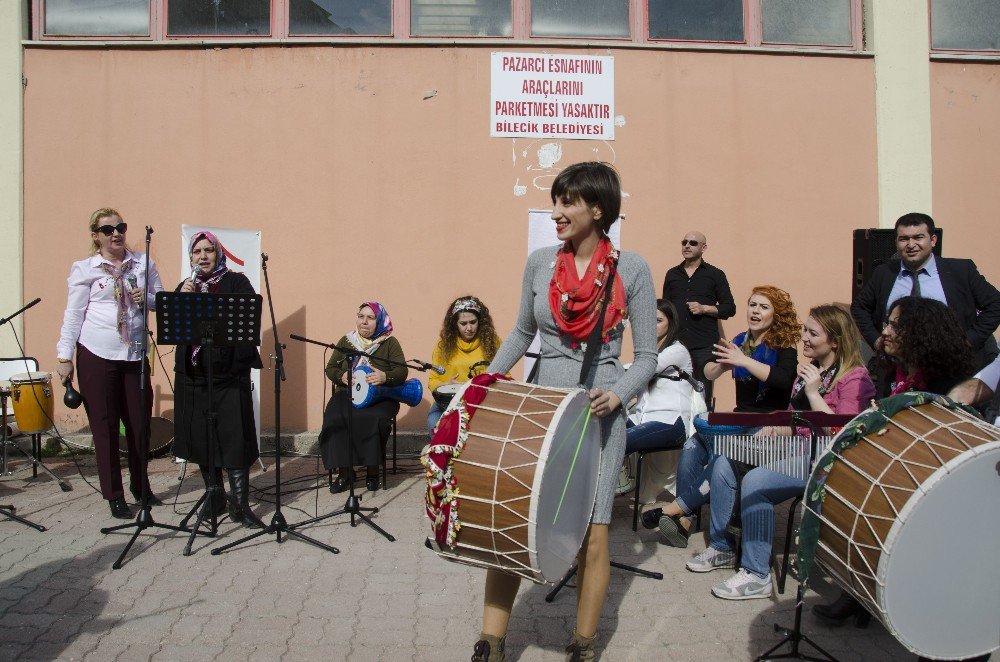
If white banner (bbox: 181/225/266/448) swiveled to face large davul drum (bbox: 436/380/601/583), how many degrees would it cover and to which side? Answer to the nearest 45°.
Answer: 0° — it already faces it

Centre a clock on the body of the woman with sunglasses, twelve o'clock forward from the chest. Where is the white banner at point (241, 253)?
The white banner is roughly at 9 o'clock from the woman with sunglasses.

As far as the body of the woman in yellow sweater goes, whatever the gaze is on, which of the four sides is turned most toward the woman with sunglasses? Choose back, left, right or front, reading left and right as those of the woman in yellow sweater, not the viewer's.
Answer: right

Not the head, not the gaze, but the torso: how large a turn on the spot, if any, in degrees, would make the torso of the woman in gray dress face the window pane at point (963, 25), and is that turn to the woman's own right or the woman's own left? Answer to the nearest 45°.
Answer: approximately 180°

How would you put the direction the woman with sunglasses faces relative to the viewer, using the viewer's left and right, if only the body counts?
facing the viewer and to the right of the viewer

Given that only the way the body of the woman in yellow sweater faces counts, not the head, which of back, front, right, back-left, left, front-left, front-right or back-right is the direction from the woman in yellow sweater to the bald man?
left

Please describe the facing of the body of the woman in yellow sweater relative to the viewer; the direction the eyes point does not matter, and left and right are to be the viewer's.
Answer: facing the viewer

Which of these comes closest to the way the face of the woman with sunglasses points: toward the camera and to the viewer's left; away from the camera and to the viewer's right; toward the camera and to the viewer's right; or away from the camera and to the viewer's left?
toward the camera and to the viewer's right

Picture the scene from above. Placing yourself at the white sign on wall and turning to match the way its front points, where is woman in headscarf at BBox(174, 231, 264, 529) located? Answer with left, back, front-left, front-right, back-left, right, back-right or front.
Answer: front-right

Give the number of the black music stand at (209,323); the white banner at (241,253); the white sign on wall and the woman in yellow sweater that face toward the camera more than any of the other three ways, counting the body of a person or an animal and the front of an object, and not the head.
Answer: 3

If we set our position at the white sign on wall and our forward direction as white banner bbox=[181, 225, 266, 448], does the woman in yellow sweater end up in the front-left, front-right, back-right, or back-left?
front-left

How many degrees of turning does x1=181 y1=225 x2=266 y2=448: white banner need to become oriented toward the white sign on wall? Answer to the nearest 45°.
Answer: approximately 90° to its left

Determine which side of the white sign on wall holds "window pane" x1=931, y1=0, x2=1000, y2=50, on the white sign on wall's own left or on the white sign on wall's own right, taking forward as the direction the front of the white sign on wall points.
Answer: on the white sign on wall's own left

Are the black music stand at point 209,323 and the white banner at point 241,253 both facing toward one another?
yes

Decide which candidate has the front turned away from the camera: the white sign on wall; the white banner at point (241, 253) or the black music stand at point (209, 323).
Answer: the black music stand

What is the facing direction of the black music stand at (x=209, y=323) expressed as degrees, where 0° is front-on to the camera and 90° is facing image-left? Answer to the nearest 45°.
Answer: approximately 180°

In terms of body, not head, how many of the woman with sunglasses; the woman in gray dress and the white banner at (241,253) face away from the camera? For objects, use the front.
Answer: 0

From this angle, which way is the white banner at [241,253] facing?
toward the camera
